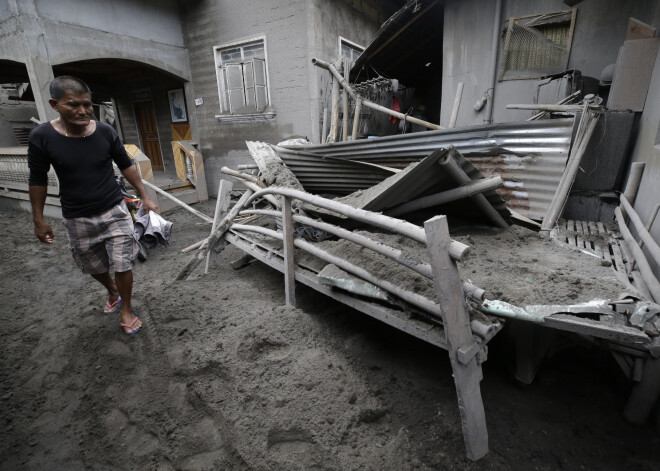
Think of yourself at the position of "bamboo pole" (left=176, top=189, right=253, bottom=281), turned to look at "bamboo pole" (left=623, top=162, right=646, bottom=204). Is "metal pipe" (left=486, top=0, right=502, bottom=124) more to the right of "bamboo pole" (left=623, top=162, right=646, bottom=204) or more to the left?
left

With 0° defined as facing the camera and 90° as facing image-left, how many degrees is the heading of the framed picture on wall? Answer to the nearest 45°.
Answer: approximately 315°

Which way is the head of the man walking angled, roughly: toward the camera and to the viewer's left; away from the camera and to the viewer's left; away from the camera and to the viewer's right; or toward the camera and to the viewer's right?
toward the camera and to the viewer's right

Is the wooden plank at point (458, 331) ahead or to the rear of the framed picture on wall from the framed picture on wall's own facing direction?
ahead

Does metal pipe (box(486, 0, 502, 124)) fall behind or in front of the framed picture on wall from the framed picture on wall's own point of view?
in front

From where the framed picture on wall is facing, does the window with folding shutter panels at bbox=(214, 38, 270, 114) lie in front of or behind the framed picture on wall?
in front
